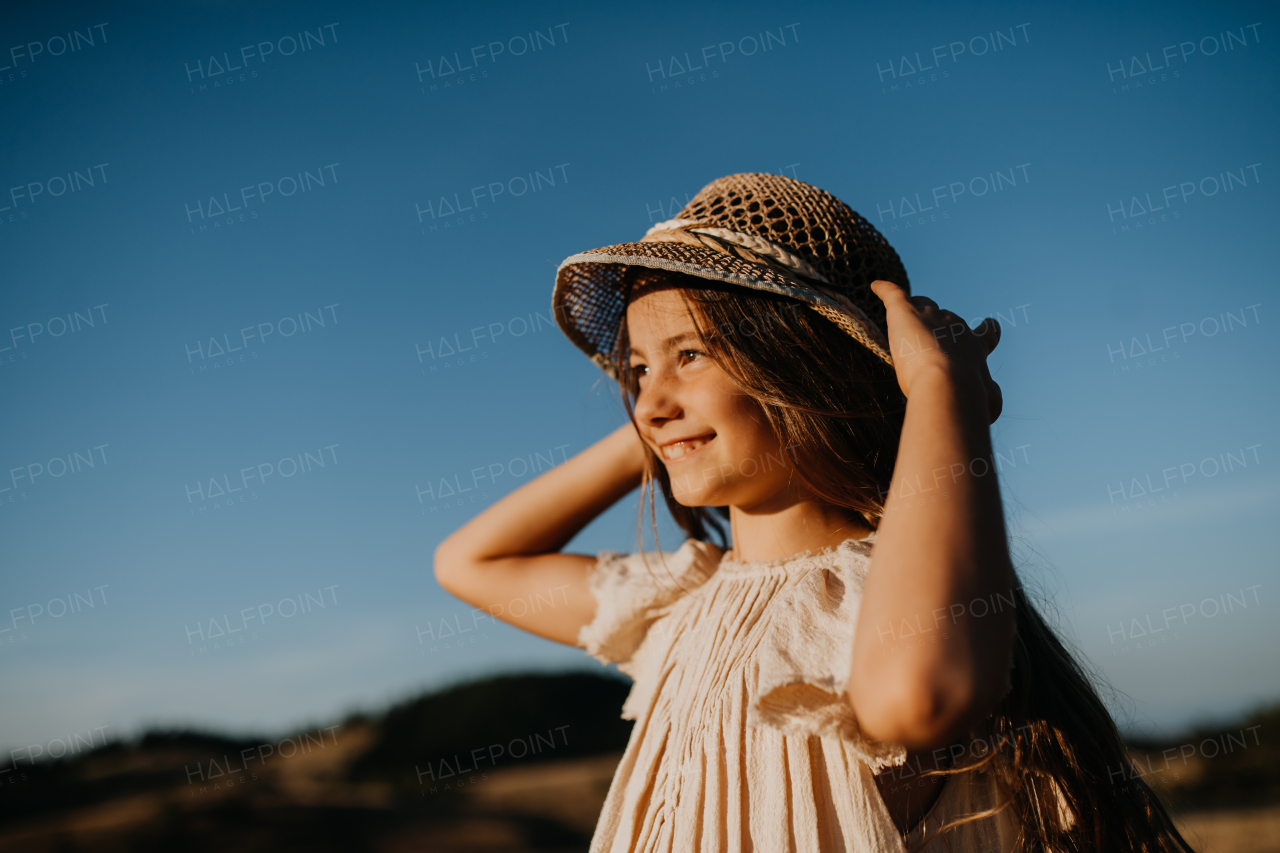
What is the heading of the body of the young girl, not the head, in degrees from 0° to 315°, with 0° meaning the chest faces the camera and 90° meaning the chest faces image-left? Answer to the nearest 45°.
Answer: approximately 45°
